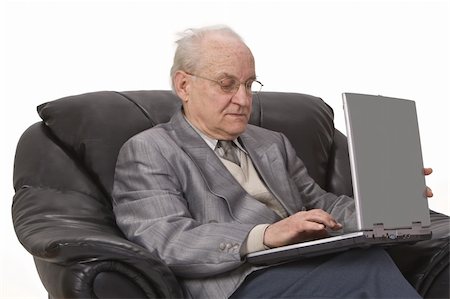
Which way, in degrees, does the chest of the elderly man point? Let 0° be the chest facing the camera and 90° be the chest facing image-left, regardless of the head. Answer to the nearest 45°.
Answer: approximately 315°

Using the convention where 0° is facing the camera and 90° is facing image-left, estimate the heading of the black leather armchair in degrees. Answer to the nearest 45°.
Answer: approximately 315°
